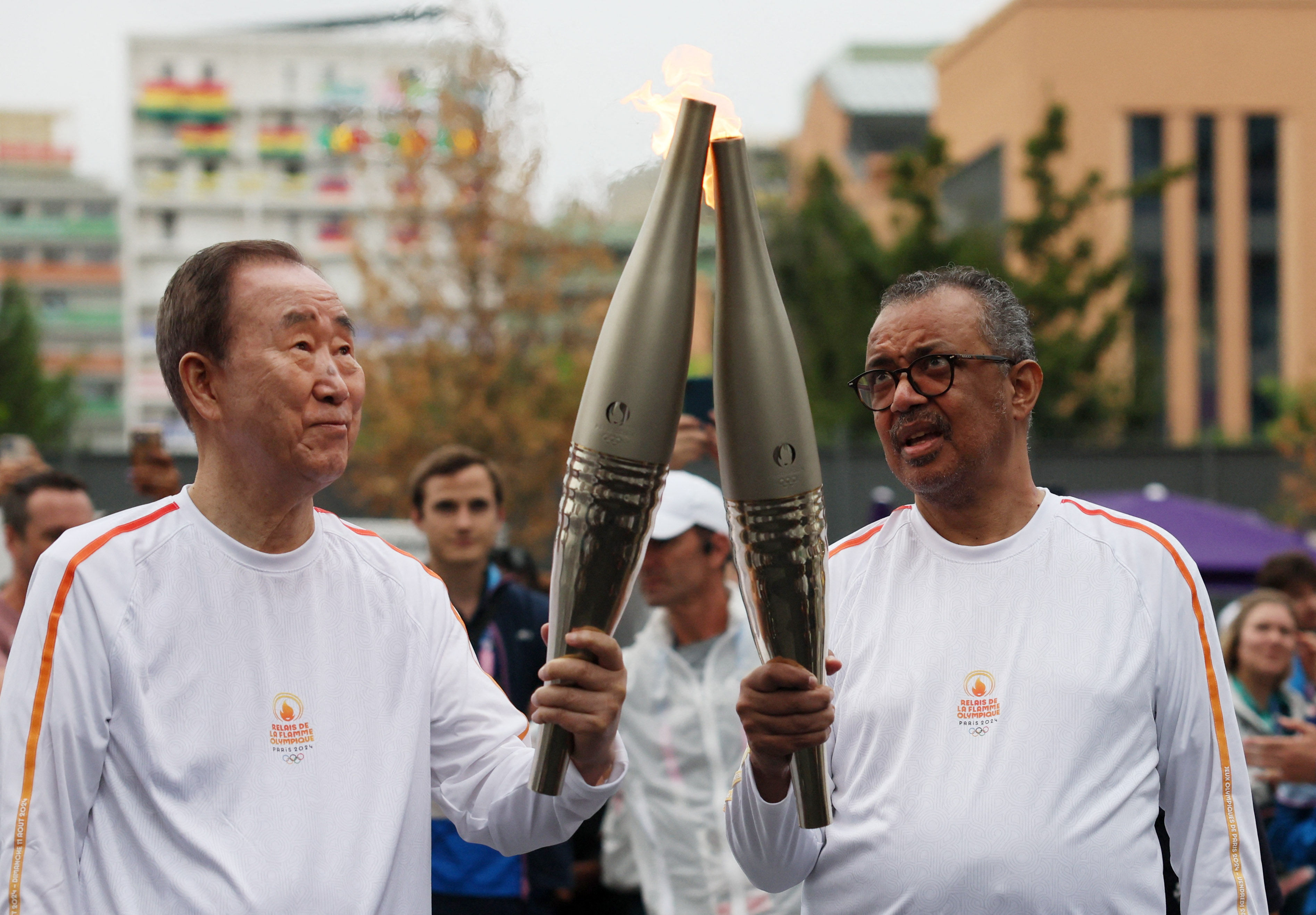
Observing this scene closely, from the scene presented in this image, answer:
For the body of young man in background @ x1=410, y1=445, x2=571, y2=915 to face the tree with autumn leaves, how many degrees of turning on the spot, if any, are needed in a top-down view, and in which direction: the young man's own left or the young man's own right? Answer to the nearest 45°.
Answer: approximately 180°

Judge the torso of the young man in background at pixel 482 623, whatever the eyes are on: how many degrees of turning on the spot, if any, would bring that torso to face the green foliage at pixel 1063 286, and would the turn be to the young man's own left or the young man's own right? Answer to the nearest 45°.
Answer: approximately 135° to the young man's own left

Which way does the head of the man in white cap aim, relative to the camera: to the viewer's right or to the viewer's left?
to the viewer's left

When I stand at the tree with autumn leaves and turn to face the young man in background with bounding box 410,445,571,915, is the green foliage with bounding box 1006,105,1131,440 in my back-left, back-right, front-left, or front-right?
back-left

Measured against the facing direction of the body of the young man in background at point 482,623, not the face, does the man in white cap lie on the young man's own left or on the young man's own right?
on the young man's own left

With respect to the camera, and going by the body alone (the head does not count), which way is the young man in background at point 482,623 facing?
toward the camera

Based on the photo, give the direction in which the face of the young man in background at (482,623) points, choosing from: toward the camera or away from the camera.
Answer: toward the camera

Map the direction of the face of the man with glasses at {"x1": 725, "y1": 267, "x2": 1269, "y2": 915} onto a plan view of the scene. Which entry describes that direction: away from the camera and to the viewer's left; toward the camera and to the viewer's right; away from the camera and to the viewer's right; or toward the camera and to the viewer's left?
toward the camera and to the viewer's left
